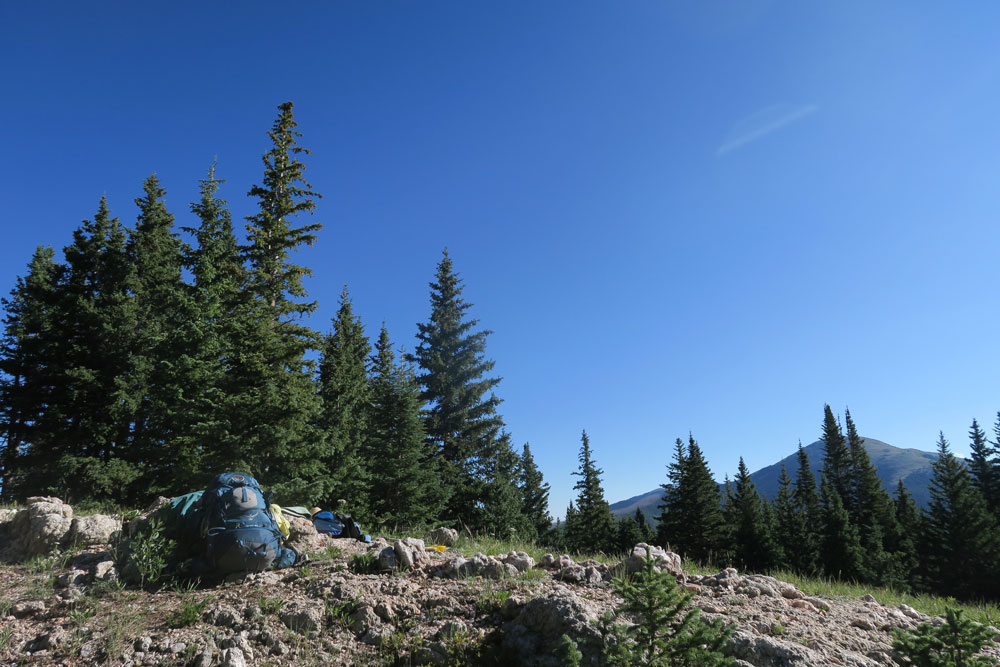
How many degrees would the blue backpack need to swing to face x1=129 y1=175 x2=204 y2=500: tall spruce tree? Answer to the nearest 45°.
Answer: approximately 180°

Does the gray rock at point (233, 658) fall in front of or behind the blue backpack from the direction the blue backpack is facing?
in front

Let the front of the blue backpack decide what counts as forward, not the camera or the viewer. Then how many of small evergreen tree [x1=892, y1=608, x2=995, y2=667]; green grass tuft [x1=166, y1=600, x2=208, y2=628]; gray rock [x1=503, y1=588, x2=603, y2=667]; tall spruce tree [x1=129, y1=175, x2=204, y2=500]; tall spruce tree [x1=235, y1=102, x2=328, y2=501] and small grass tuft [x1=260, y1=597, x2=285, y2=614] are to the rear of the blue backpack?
2

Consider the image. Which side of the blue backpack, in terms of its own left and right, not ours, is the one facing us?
front

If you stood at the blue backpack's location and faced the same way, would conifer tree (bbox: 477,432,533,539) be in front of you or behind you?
behind

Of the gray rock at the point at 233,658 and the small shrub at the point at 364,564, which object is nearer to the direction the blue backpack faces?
the gray rock

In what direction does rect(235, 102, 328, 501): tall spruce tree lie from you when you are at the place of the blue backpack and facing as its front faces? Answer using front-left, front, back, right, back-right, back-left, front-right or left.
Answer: back

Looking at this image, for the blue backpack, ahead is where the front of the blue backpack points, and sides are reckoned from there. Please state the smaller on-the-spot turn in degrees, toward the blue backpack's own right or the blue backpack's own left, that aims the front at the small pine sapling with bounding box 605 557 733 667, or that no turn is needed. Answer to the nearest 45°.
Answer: approximately 45° to the blue backpack's own left
